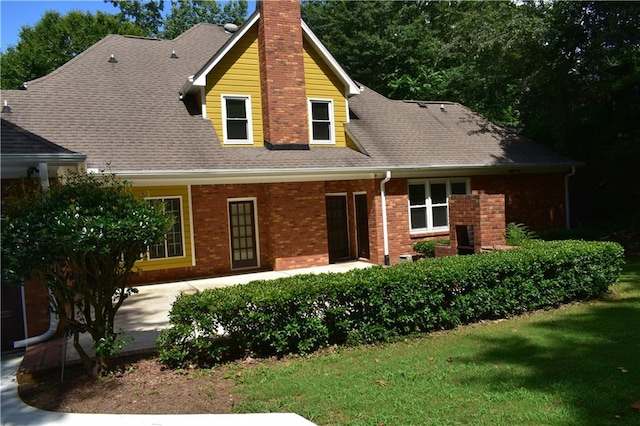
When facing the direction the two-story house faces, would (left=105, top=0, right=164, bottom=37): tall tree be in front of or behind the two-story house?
behind

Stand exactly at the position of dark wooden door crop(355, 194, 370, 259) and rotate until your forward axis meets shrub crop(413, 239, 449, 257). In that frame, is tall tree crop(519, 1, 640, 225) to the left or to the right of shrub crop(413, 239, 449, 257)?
left

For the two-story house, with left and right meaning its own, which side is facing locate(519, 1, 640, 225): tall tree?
left

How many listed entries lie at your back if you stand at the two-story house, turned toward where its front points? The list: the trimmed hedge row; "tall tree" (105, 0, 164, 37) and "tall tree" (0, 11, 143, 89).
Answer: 1

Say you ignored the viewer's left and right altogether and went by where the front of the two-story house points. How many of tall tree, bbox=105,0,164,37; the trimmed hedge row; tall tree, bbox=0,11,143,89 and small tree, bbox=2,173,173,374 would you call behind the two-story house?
2
